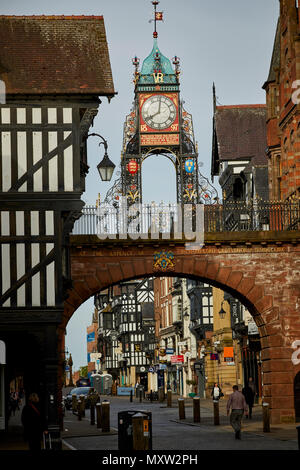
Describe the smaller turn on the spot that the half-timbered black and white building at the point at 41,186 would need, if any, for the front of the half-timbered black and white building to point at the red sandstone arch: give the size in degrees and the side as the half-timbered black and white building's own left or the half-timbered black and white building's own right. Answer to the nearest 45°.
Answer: approximately 45° to the half-timbered black and white building's own left

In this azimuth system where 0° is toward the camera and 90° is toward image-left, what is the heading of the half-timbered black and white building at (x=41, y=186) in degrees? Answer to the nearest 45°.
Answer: approximately 270°

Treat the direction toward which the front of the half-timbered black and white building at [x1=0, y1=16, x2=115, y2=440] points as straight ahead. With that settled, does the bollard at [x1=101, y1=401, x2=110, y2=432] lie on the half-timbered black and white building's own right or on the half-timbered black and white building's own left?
on the half-timbered black and white building's own left

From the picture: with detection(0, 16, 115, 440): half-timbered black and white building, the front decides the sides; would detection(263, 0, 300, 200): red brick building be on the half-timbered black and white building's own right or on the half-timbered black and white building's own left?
on the half-timbered black and white building's own left
